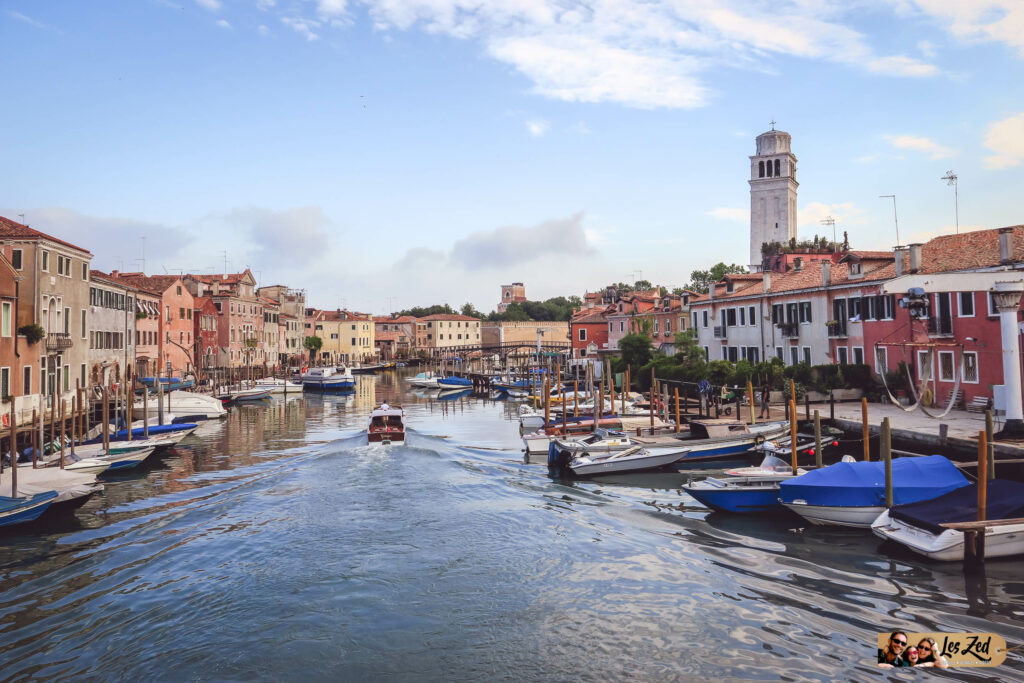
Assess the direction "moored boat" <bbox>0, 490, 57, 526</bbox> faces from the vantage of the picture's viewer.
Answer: facing to the right of the viewer

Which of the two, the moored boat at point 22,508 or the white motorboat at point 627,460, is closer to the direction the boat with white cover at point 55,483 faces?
the white motorboat

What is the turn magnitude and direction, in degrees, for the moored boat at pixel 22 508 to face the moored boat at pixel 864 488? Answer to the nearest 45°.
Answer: approximately 45° to its right

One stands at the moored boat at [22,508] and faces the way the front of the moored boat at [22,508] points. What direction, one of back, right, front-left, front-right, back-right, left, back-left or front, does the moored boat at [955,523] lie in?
front-right

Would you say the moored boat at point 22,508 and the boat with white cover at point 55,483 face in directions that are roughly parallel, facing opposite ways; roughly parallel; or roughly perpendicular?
roughly parallel

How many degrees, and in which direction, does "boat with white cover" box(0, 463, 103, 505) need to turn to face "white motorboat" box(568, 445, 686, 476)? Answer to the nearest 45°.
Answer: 0° — it already faces it

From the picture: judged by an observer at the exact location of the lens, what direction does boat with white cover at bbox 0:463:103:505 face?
facing to the right of the viewer

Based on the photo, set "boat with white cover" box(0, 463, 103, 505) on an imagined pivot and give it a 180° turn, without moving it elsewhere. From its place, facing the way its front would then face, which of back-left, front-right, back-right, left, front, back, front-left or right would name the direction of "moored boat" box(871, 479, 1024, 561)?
back-left

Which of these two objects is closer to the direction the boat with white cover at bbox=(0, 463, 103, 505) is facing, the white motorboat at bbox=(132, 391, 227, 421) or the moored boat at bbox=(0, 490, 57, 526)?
the white motorboat

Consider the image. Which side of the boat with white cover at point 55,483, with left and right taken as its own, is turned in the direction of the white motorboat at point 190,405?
left

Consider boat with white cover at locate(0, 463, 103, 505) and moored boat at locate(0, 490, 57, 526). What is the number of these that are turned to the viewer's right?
2

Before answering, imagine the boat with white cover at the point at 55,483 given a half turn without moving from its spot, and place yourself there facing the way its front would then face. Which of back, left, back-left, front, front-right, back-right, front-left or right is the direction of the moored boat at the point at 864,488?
back-left
